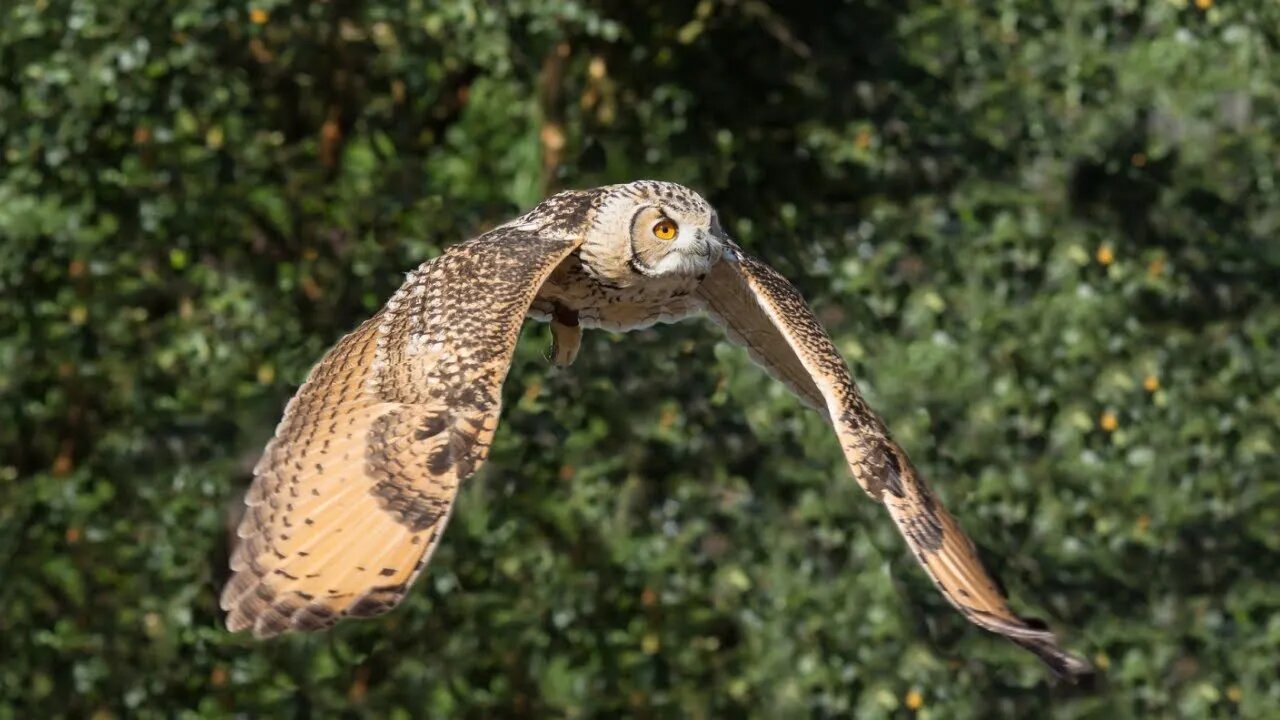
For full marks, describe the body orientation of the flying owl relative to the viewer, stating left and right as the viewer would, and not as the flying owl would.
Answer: facing the viewer and to the right of the viewer
